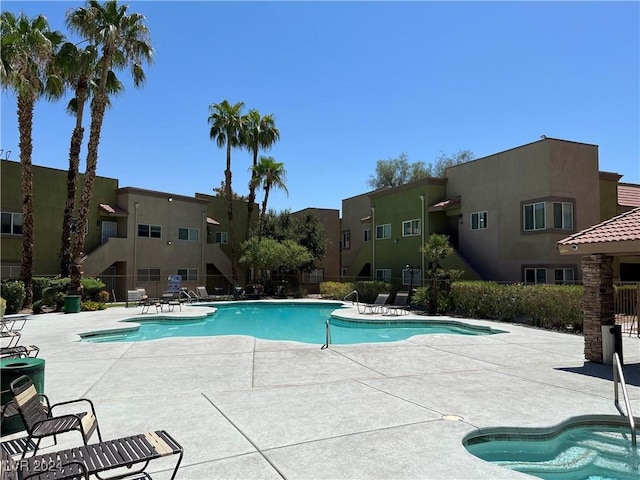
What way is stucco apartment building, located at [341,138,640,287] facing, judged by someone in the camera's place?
facing the viewer and to the left of the viewer

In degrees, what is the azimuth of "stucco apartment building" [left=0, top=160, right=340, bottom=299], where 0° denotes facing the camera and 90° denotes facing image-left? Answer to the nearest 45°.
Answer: approximately 315°

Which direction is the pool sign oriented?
toward the camera

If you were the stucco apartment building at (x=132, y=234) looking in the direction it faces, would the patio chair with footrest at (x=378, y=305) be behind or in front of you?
in front

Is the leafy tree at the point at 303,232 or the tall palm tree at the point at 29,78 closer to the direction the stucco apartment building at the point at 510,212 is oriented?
the tall palm tree

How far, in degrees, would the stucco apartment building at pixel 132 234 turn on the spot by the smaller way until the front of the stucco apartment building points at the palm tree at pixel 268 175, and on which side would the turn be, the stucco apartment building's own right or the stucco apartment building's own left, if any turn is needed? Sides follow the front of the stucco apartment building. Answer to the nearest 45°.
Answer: approximately 45° to the stucco apartment building's own left

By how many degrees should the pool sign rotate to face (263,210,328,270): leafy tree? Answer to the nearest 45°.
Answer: approximately 135° to its left

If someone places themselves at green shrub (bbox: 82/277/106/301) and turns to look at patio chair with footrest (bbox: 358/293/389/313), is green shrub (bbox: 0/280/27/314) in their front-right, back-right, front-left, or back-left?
back-right

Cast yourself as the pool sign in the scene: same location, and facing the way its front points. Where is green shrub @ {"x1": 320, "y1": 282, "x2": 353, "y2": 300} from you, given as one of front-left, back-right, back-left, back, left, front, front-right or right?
left

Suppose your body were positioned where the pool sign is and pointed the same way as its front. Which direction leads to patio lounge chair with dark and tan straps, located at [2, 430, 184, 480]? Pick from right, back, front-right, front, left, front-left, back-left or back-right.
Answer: front

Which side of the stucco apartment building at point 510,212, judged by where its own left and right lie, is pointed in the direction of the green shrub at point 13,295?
front

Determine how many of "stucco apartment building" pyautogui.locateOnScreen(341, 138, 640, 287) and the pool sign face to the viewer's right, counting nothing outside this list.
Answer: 0

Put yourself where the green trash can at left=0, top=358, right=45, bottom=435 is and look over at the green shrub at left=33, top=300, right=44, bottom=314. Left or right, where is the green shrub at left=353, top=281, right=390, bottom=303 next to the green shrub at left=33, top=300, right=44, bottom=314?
right

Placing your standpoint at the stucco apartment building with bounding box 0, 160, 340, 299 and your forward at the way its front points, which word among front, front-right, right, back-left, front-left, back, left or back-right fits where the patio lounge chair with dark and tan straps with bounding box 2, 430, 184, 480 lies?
front-right

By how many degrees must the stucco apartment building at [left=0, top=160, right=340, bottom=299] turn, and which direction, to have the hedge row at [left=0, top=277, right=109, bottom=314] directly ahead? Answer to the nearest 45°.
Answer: approximately 45° to its right

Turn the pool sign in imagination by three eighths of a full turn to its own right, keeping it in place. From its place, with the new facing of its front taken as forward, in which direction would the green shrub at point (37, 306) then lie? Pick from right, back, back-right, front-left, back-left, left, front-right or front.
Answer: left
